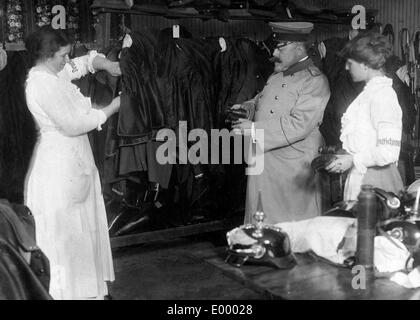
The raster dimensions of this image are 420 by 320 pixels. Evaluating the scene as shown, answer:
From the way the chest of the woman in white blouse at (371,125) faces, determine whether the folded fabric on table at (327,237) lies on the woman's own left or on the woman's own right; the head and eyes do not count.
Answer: on the woman's own left

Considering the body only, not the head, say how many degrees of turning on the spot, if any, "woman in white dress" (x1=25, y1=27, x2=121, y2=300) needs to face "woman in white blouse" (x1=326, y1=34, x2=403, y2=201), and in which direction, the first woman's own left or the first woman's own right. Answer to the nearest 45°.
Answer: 0° — they already face them

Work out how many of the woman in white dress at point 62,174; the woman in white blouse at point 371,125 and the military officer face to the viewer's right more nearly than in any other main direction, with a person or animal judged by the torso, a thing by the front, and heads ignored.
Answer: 1

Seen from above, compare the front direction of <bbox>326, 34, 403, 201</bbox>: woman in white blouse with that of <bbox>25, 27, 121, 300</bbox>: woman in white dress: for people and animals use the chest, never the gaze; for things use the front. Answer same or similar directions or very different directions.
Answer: very different directions

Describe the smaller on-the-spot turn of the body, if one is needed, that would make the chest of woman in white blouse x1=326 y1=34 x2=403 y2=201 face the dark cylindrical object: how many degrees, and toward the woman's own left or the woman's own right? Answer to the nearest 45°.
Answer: approximately 90° to the woman's own left

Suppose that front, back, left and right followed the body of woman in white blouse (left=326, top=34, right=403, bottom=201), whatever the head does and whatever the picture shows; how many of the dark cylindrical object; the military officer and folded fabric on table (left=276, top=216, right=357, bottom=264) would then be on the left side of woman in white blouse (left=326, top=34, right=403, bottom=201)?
2

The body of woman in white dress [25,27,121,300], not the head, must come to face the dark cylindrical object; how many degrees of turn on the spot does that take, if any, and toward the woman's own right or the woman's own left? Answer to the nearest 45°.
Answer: approximately 45° to the woman's own right

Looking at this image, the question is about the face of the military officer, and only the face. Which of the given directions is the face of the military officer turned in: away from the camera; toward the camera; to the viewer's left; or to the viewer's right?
to the viewer's left

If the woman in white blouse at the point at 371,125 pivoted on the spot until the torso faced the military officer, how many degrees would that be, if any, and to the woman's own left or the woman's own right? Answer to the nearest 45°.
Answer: approximately 45° to the woman's own right

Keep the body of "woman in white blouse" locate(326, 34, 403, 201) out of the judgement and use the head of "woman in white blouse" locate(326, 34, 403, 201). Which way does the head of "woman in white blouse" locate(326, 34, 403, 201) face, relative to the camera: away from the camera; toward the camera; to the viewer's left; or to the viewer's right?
to the viewer's left

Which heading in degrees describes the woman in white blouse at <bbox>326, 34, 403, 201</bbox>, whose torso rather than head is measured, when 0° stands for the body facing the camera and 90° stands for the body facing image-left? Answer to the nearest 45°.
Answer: approximately 90°

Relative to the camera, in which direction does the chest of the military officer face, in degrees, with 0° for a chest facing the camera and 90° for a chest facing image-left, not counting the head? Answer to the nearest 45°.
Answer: approximately 45°

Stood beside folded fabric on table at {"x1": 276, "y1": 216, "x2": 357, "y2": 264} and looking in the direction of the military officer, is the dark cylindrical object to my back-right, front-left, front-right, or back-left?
back-right

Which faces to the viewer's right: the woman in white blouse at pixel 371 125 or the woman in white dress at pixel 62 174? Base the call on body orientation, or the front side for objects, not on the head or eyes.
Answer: the woman in white dress at pixel 62 174

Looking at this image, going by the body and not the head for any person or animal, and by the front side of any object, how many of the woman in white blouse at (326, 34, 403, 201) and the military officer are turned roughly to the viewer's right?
0

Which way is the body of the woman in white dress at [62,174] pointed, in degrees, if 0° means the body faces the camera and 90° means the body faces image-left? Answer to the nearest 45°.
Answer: approximately 270°
